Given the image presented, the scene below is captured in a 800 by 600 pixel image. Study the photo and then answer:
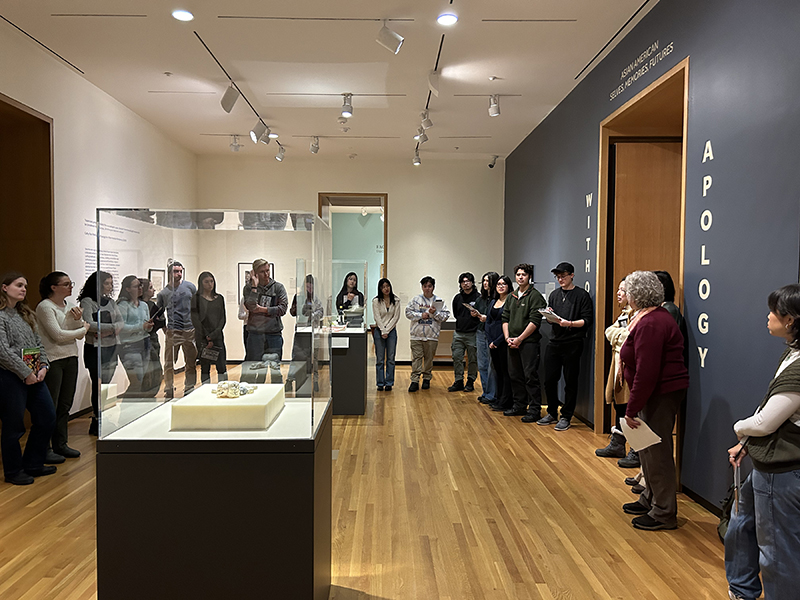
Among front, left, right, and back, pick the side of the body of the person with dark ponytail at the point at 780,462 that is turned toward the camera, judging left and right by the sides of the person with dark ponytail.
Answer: left

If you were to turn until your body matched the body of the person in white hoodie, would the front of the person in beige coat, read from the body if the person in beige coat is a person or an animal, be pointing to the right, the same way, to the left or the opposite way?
to the right

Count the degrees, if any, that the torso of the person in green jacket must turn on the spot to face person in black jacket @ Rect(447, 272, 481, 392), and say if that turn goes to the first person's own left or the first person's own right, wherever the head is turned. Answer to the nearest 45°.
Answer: approximately 90° to the first person's own right

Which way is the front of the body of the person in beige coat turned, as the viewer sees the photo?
to the viewer's left

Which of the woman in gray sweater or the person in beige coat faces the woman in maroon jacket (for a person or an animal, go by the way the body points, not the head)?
the woman in gray sweater

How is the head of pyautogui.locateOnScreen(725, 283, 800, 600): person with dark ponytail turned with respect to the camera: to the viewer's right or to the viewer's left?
to the viewer's left

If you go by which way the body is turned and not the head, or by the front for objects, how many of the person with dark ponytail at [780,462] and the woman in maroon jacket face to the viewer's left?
2

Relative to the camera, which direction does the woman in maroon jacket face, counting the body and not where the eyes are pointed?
to the viewer's left
